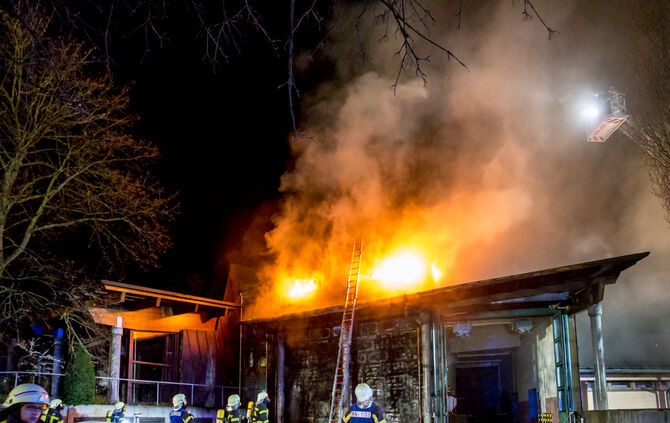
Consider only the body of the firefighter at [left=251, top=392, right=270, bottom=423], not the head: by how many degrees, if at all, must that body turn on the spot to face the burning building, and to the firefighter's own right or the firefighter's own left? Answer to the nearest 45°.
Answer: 0° — they already face it

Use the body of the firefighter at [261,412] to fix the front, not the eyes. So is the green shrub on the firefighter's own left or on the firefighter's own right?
on the firefighter's own left

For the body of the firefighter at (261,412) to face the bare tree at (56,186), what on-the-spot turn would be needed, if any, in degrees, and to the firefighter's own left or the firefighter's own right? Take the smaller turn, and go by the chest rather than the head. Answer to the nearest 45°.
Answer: approximately 90° to the firefighter's own left

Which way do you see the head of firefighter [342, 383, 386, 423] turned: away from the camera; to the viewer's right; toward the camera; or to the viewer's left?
away from the camera

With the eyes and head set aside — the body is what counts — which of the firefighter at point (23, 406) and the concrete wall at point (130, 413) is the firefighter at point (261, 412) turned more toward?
the concrete wall

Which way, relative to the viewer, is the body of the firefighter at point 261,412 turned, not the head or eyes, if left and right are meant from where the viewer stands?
facing away from the viewer and to the right of the viewer

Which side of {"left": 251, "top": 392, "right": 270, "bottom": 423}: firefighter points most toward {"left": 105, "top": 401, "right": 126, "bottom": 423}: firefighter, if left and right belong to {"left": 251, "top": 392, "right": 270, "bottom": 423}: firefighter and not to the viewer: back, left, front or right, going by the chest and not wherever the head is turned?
back
